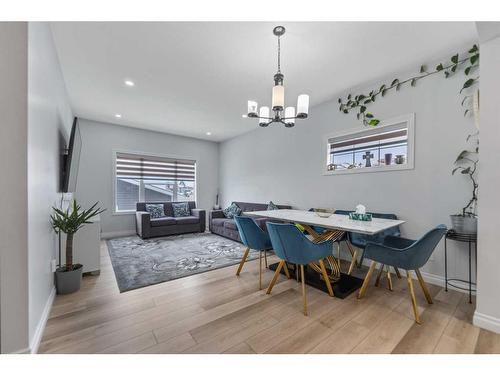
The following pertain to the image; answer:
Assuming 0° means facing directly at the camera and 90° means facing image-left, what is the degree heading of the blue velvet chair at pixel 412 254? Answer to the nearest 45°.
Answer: approximately 135°

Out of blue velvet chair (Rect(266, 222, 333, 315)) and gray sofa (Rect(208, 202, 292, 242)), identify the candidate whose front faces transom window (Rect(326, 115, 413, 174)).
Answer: the blue velvet chair

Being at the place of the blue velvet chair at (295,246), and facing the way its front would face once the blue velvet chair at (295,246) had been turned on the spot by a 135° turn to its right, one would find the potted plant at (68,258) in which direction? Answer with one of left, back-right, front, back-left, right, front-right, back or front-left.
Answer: right

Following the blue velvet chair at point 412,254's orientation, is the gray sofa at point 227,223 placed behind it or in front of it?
in front

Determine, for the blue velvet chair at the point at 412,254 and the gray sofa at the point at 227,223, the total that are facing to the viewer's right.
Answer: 0

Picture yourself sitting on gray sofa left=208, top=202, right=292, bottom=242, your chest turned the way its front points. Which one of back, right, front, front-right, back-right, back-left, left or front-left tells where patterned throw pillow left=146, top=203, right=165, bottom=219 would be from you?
front-right

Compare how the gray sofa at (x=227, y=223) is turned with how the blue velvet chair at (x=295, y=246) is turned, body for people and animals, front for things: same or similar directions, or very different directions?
very different directions

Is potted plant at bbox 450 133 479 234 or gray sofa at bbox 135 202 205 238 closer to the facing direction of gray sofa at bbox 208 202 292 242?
the gray sofa

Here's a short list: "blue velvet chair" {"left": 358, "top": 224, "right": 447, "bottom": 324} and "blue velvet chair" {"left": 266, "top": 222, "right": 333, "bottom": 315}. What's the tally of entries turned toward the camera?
0

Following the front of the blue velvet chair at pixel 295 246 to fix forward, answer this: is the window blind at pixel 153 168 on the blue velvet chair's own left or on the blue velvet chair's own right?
on the blue velvet chair's own left

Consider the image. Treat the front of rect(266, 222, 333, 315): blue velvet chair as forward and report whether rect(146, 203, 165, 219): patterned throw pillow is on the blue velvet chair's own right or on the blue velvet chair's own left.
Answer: on the blue velvet chair's own left
